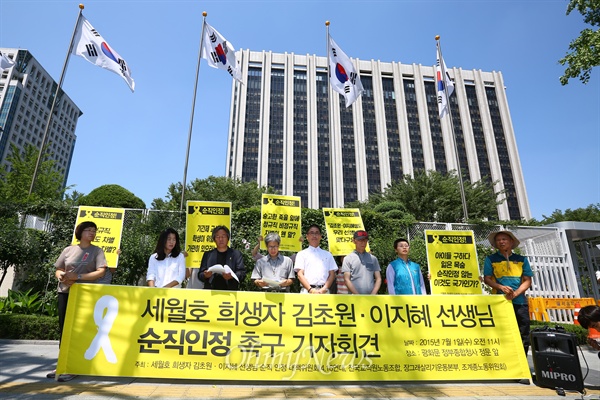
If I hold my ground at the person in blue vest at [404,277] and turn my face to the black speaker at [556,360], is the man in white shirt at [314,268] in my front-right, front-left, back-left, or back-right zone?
back-right

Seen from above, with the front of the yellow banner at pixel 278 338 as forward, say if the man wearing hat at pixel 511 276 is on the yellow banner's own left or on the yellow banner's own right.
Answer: on the yellow banner's own left

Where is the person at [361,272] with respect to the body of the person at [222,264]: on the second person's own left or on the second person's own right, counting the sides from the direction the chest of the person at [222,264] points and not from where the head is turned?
on the second person's own left
